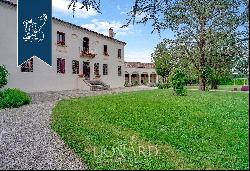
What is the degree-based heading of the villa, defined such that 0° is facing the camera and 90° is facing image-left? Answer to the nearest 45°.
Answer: approximately 315°

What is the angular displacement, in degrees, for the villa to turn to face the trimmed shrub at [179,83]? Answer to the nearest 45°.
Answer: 0° — it already faces it

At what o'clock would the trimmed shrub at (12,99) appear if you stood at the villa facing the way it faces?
The trimmed shrub is roughly at 2 o'clock from the villa.
